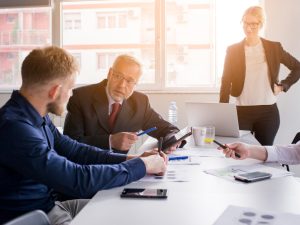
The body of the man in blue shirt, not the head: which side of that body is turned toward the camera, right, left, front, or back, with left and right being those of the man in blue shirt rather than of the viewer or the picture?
right

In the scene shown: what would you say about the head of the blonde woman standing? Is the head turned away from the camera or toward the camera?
toward the camera

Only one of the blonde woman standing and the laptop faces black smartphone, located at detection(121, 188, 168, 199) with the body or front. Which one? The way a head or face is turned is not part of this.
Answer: the blonde woman standing

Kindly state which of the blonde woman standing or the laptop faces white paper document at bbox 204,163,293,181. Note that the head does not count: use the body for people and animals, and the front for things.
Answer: the blonde woman standing

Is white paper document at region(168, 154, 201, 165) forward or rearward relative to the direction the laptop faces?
rearward

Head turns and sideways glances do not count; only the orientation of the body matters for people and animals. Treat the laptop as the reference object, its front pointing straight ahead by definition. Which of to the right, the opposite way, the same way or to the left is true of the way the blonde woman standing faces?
the opposite way

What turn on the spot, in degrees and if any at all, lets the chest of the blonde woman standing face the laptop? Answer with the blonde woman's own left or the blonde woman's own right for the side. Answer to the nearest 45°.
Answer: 0° — they already face it

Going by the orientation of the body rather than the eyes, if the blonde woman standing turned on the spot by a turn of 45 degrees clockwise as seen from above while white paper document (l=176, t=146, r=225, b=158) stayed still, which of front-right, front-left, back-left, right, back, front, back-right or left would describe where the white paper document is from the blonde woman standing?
front-left

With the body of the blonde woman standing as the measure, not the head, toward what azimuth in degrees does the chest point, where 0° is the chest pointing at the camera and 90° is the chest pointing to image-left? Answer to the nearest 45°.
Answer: approximately 0°

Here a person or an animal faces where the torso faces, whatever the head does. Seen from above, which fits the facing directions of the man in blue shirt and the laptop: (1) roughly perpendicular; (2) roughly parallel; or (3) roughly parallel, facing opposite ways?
roughly perpendicular

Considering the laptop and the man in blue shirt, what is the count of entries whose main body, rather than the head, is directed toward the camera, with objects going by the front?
0

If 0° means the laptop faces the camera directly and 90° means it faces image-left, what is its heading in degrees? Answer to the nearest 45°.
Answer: approximately 180°
